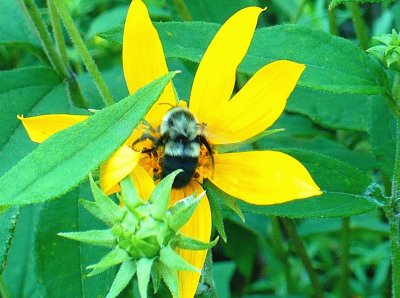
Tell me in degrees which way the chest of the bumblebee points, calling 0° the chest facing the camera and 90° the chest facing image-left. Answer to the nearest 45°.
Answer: approximately 180°

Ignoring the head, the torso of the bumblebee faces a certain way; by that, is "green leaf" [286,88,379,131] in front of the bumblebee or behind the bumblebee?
in front
